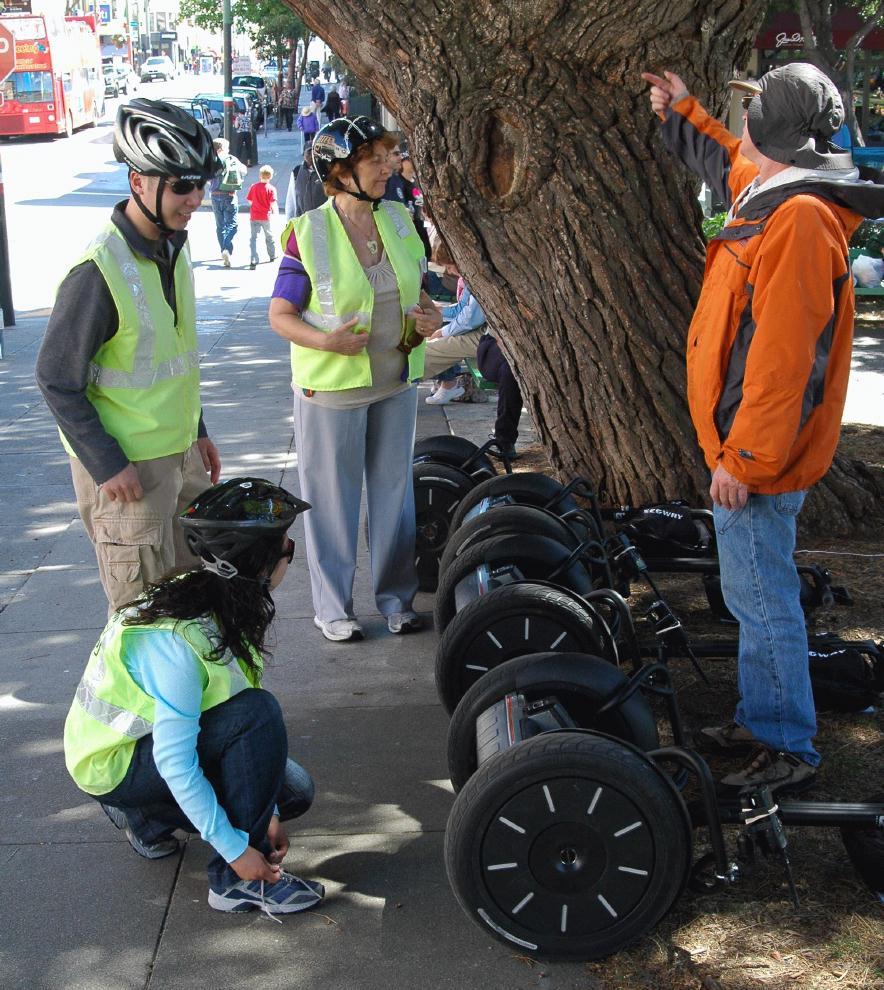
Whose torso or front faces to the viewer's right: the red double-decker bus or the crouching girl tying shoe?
the crouching girl tying shoe

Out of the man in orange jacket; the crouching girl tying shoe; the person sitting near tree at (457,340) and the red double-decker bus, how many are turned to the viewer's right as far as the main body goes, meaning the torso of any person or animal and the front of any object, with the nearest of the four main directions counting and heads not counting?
1

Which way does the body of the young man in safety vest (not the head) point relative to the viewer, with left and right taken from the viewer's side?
facing the viewer and to the right of the viewer

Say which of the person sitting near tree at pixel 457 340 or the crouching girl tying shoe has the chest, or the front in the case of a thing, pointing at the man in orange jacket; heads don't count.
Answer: the crouching girl tying shoe

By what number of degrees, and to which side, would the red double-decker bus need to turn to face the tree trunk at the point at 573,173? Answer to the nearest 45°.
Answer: approximately 45° to its left

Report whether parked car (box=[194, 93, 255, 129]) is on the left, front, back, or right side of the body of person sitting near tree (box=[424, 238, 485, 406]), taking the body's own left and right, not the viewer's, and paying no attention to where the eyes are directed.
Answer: right

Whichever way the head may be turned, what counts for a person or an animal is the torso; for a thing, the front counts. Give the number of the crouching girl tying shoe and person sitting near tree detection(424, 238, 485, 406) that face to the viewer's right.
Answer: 1

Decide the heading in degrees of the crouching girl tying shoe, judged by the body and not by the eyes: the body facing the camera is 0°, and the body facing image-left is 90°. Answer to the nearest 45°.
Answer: approximately 270°

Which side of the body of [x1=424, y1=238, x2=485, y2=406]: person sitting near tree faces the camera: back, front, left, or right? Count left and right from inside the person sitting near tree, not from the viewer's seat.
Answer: left

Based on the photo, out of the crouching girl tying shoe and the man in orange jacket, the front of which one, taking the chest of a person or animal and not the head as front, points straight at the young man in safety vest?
the man in orange jacket

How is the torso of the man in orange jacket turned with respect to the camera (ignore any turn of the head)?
to the viewer's left
